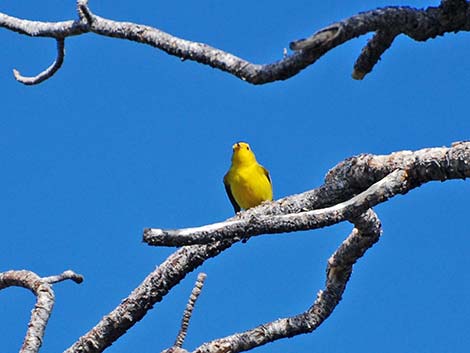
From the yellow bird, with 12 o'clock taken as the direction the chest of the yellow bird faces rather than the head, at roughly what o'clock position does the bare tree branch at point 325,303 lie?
The bare tree branch is roughly at 9 o'clock from the yellow bird.

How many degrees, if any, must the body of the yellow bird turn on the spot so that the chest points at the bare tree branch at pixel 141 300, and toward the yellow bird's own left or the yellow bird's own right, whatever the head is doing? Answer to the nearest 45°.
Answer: approximately 90° to the yellow bird's own right

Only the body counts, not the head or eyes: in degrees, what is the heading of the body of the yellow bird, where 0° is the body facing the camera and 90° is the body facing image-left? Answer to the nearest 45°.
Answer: approximately 0°
